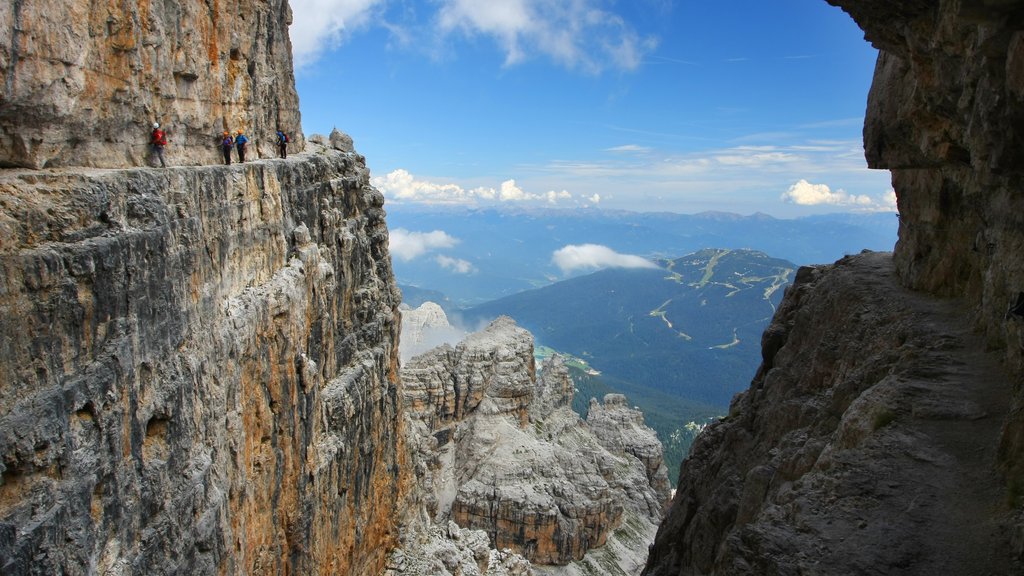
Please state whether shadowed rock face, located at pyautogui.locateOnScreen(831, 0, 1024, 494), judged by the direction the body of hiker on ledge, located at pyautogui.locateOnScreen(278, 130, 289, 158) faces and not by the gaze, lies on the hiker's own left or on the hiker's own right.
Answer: on the hiker's own left

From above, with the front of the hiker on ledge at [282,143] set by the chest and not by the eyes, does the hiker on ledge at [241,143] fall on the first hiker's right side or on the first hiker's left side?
on the first hiker's left side

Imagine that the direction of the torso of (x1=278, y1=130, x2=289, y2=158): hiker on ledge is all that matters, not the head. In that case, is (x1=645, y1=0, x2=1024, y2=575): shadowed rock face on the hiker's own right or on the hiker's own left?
on the hiker's own left
